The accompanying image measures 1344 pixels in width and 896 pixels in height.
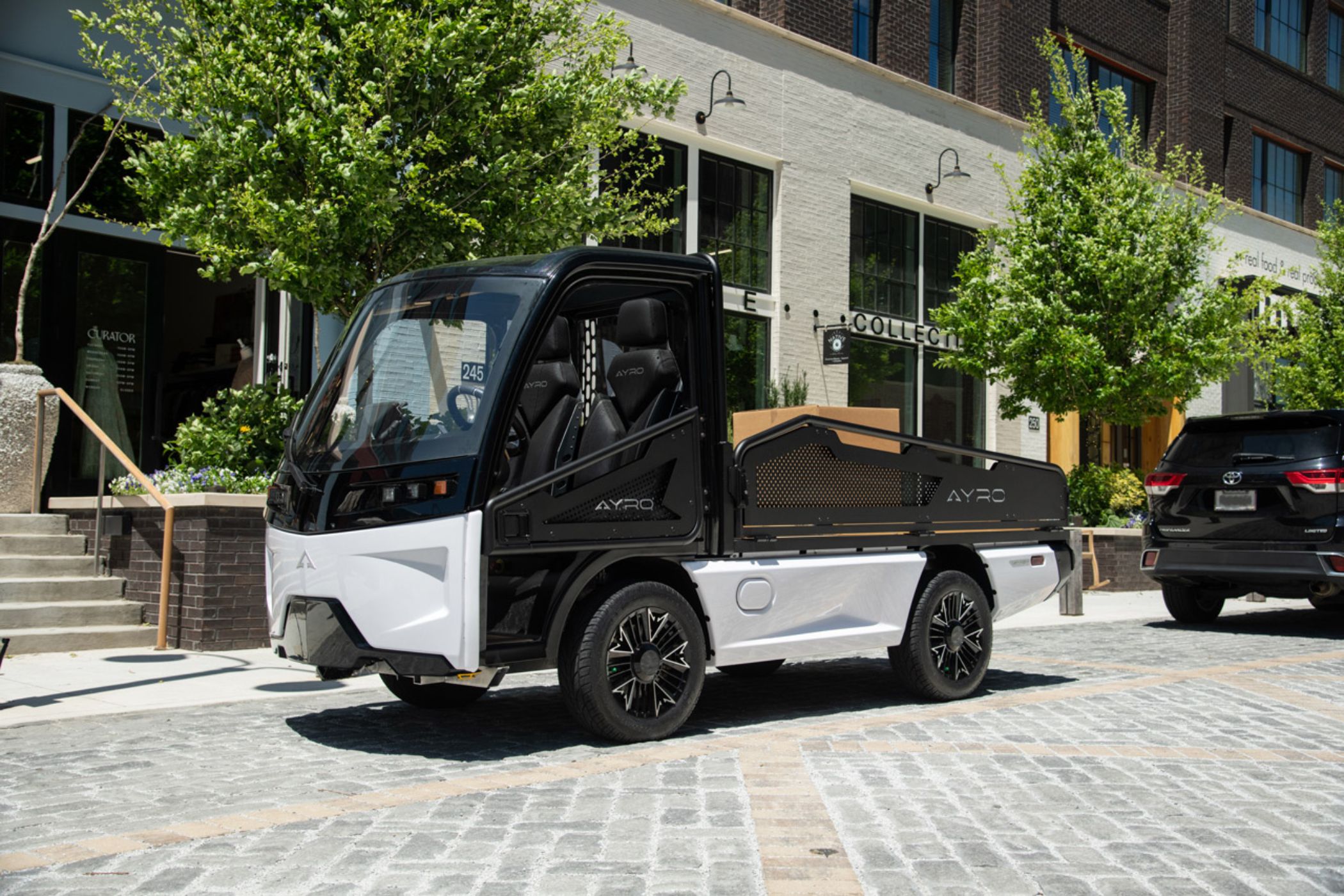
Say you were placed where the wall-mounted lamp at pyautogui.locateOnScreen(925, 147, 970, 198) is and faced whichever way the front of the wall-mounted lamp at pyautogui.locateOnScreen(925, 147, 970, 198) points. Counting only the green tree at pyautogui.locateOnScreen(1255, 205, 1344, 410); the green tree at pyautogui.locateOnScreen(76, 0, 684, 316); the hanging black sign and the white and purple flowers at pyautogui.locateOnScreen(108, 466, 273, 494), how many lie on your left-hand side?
1

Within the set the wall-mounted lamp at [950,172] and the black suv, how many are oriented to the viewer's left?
0

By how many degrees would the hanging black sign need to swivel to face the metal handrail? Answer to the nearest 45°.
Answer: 0° — it already faces it

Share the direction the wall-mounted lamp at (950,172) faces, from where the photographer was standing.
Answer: facing the viewer and to the right of the viewer

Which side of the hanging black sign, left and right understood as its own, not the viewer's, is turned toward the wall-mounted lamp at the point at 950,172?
back

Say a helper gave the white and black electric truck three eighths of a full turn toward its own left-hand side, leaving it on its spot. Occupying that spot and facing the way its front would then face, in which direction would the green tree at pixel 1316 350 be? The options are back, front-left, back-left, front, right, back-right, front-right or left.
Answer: front-left

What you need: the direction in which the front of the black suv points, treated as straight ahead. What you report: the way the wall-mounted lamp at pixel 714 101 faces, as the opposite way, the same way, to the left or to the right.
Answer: to the right

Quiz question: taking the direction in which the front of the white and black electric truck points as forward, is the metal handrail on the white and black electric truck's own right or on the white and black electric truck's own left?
on the white and black electric truck's own right

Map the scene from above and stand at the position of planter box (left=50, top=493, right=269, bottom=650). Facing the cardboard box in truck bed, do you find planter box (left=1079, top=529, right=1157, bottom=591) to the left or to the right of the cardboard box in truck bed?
left

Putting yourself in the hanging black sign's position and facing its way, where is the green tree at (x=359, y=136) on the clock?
The green tree is roughly at 11 o'clock from the hanging black sign.

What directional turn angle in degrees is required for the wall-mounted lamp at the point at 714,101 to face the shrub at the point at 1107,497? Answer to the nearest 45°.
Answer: approximately 45° to its left

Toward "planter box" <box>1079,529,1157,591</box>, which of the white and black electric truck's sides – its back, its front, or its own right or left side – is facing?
back

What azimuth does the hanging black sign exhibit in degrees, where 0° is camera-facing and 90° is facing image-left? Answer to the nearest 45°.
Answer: approximately 45°

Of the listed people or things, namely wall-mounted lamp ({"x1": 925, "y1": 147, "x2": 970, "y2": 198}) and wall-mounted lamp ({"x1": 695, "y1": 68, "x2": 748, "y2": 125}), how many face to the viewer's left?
0

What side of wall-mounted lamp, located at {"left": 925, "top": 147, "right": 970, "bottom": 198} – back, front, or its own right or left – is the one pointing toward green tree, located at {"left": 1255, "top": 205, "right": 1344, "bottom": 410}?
left

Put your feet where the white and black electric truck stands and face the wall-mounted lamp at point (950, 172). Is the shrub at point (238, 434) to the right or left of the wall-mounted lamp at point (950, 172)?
left

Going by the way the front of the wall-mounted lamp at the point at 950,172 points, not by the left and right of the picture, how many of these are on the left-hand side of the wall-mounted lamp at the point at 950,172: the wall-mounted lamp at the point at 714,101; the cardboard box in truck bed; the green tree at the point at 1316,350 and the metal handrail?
1
